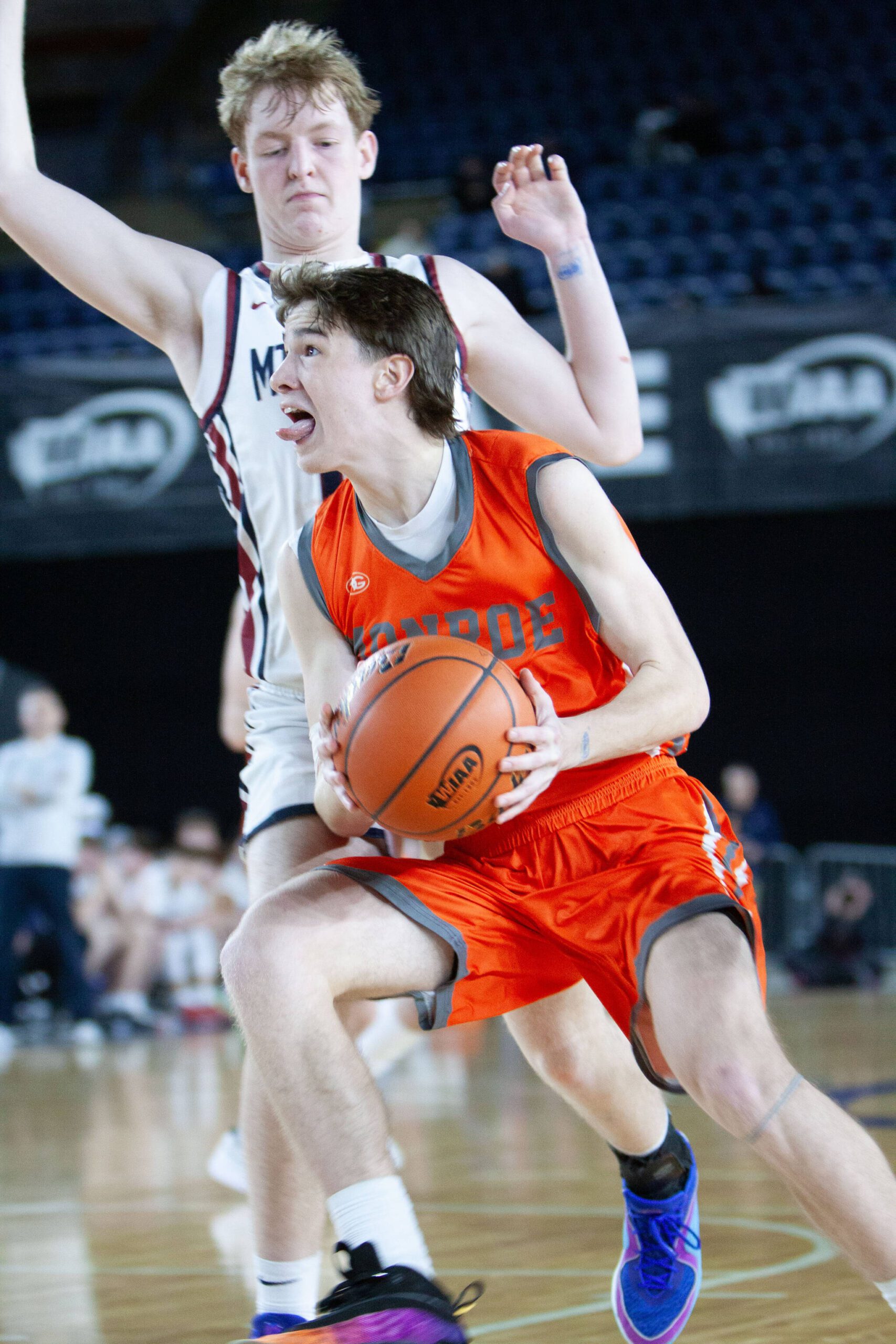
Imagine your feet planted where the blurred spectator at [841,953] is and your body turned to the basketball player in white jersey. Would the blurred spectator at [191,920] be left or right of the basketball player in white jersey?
right

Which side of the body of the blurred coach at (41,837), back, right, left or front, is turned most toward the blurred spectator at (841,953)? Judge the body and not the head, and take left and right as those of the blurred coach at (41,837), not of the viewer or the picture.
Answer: left

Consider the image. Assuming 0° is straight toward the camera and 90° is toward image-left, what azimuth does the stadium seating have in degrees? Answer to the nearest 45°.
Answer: approximately 0°

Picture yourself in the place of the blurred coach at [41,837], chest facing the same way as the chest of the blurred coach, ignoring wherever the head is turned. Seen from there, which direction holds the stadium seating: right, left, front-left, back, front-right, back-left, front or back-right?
back-left

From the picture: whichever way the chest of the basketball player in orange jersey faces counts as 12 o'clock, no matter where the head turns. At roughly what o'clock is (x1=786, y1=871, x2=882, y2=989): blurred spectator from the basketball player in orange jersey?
The blurred spectator is roughly at 5 o'clock from the basketball player in orange jersey.

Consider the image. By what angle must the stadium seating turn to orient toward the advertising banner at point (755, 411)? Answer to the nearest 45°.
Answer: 0° — it already faces it

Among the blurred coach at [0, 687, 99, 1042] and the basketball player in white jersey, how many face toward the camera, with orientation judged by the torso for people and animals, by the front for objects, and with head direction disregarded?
2

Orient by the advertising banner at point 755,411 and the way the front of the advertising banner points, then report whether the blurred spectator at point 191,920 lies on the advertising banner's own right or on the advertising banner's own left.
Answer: on the advertising banner's own right

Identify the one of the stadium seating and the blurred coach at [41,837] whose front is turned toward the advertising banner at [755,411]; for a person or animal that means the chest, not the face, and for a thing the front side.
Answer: the stadium seating

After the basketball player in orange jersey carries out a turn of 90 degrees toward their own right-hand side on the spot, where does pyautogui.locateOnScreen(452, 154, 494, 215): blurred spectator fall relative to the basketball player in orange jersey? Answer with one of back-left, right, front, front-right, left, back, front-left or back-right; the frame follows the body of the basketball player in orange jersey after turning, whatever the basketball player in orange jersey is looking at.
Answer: front-right
